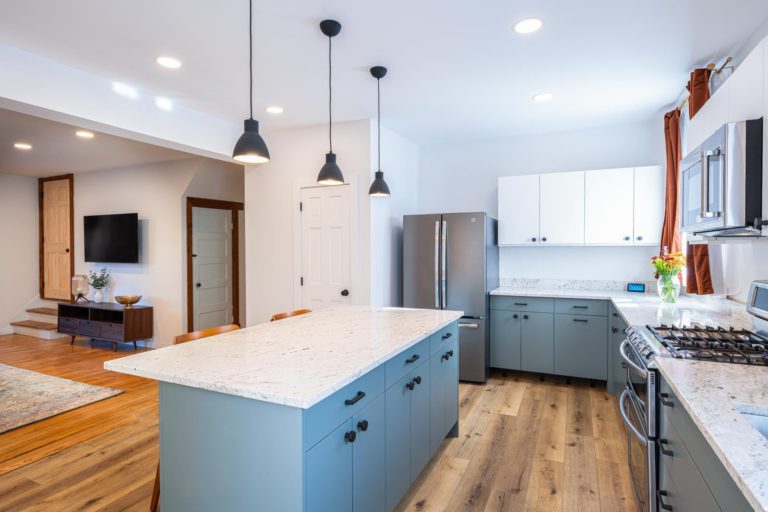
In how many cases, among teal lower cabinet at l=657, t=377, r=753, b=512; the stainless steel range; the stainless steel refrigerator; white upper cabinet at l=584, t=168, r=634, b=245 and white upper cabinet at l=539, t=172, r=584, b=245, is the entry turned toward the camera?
3

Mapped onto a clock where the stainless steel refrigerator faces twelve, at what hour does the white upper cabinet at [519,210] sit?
The white upper cabinet is roughly at 8 o'clock from the stainless steel refrigerator.

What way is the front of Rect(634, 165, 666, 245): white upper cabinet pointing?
toward the camera

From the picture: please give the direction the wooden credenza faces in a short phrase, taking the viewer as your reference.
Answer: facing the viewer and to the left of the viewer

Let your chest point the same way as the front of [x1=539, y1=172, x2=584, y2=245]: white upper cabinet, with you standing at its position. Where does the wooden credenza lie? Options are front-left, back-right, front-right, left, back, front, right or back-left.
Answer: right

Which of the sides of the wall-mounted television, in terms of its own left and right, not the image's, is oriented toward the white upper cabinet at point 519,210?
left

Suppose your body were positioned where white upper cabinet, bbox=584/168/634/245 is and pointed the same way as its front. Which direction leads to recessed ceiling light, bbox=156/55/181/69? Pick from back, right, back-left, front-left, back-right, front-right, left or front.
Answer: front-right

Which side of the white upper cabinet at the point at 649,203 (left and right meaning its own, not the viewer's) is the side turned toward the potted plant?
right

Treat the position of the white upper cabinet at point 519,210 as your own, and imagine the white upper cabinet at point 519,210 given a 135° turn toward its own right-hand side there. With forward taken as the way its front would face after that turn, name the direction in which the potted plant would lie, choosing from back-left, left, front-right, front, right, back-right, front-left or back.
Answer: front-left

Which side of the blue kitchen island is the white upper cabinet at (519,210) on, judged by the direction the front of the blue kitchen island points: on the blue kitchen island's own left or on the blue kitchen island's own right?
on the blue kitchen island's own left

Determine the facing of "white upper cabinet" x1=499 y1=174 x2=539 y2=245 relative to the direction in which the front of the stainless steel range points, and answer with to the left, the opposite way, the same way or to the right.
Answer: to the left

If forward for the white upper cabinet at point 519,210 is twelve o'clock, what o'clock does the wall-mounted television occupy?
The wall-mounted television is roughly at 3 o'clock from the white upper cabinet.

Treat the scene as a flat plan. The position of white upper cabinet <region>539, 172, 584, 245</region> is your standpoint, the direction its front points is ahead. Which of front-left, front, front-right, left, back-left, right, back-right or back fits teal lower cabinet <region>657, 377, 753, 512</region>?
front

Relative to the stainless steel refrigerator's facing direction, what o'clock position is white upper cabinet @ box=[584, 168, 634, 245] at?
The white upper cabinet is roughly at 9 o'clock from the stainless steel refrigerator.

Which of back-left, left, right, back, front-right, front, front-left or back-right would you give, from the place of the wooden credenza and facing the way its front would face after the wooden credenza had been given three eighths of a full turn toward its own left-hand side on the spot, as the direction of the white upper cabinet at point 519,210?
front-right

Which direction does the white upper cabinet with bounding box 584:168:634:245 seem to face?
toward the camera

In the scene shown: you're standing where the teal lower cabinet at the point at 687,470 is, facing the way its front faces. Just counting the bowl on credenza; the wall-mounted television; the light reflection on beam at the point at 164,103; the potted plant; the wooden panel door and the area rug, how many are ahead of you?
6

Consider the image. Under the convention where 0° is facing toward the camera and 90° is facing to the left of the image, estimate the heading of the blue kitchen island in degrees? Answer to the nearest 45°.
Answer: approximately 315°
